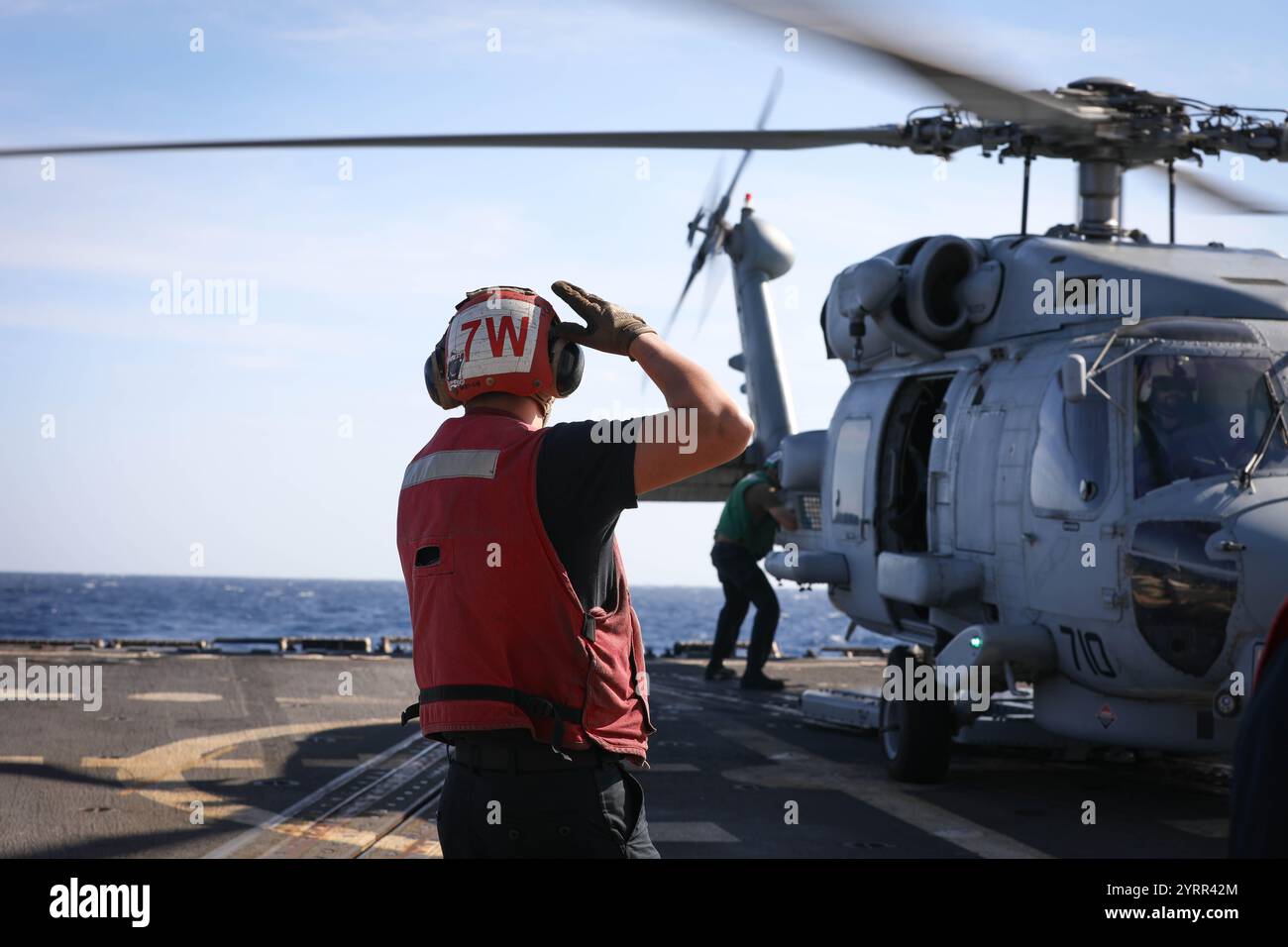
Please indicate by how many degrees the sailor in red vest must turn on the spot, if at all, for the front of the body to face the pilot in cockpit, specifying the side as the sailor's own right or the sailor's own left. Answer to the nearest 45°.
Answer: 0° — they already face them

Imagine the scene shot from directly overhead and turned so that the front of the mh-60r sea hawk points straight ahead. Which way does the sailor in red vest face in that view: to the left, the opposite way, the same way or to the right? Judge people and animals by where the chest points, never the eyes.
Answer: to the left

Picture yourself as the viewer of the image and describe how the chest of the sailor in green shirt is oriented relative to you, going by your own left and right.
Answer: facing to the right of the viewer

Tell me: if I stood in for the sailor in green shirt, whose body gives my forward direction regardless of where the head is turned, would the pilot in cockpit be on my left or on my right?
on my right

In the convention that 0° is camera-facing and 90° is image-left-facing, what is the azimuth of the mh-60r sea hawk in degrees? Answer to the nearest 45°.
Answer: approximately 315°

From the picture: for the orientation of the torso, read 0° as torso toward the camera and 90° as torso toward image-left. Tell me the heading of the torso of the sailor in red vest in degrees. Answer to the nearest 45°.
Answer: approximately 225°

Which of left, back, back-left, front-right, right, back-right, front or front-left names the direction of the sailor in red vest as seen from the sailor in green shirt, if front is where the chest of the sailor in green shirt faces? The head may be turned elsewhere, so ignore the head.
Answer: right

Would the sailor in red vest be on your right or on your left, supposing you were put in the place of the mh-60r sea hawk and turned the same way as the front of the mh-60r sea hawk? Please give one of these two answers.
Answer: on your right

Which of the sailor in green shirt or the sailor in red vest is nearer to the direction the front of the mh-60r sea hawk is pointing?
the sailor in red vest
